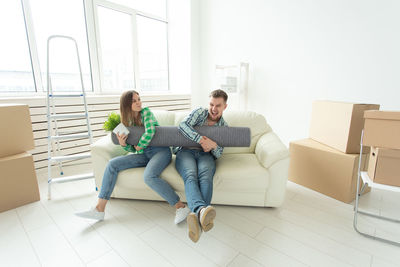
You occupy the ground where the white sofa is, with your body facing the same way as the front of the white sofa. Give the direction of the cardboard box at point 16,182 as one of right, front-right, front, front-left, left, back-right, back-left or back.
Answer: right

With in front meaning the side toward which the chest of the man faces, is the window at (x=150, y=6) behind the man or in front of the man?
behind

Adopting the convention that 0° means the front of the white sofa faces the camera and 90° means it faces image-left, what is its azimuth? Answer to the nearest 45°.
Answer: approximately 0°

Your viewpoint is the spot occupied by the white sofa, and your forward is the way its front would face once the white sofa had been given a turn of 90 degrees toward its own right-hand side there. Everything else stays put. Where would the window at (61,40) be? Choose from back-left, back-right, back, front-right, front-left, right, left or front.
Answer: front-right

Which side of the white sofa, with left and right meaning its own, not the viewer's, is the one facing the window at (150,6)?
back

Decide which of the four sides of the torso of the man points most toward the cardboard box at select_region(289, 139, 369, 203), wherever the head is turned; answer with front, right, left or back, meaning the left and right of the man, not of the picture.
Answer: left

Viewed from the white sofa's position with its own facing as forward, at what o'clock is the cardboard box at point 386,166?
The cardboard box is roughly at 10 o'clock from the white sofa.

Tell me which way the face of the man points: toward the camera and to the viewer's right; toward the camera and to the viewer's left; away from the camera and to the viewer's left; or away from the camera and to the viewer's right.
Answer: toward the camera and to the viewer's left

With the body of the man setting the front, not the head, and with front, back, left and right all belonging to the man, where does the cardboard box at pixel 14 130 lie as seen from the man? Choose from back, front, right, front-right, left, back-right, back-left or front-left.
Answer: right

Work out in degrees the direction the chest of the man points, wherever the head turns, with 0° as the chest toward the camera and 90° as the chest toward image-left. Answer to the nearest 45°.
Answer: approximately 0°
